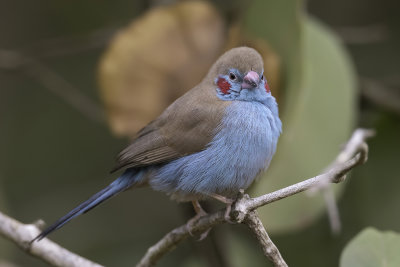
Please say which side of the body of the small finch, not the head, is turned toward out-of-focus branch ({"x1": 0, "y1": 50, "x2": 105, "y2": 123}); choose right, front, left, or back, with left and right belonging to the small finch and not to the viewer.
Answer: back

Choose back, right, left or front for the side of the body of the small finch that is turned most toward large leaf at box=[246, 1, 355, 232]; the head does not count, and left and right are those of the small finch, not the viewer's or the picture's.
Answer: left

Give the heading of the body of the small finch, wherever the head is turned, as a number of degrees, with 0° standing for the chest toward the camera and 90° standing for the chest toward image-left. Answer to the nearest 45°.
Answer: approximately 315°

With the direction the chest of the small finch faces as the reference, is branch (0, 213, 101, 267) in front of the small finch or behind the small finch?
behind

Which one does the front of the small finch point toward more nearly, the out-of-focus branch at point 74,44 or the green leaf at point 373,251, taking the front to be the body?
the green leaf

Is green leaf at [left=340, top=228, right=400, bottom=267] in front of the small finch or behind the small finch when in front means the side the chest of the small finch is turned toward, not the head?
in front

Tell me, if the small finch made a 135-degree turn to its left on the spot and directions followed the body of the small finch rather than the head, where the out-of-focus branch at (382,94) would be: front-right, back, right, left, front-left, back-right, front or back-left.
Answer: front-right

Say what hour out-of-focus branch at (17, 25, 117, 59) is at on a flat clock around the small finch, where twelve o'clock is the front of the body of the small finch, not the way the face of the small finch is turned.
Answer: The out-of-focus branch is roughly at 7 o'clock from the small finch.
